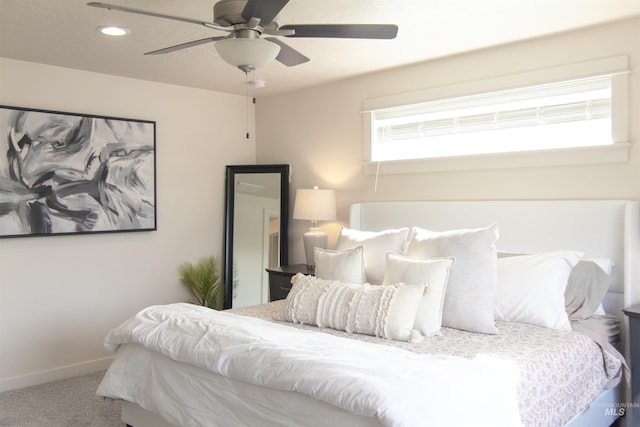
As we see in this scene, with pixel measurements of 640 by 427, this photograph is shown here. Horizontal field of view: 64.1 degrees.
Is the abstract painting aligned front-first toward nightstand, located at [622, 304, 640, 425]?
yes

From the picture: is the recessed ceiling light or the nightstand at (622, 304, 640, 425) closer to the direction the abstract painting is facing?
the nightstand

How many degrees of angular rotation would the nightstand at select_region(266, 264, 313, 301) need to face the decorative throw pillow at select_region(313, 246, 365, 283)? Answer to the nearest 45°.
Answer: approximately 45° to its left

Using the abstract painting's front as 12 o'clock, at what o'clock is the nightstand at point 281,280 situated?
The nightstand is roughly at 11 o'clock from the abstract painting.

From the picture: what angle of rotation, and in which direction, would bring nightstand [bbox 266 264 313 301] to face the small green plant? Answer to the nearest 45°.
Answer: approximately 90° to its right

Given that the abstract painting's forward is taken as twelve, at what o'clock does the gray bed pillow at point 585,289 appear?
The gray bed pillow is roughly at 12 o'clock from the abstract painting.

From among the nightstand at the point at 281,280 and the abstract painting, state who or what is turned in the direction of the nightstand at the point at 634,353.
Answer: the abstract painting

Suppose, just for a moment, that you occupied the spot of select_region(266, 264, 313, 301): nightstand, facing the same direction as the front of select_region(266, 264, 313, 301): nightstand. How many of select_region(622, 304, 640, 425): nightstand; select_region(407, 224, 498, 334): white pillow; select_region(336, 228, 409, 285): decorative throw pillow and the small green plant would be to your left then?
3

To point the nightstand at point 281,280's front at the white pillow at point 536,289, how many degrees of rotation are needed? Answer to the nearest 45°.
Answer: approximately 90° to its left

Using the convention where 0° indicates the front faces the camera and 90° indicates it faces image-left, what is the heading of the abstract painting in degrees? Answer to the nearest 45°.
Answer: approximately 315°

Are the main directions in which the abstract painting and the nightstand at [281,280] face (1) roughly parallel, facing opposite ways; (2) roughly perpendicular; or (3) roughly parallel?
roughly perpendicular
